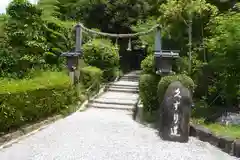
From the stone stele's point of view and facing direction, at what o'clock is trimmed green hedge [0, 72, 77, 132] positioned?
The trimmed green hedge is roughly at 3 o'clock from the stone stele.

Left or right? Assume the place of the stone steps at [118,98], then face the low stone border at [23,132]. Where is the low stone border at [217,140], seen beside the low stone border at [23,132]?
left

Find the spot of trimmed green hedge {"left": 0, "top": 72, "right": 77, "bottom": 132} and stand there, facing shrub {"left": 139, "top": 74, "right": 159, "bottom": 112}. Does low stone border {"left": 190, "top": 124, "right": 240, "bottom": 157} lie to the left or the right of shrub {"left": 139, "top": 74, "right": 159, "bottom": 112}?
right

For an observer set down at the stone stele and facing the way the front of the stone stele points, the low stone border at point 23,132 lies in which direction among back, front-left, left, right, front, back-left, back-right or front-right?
right

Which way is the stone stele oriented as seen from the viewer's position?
toward the camera

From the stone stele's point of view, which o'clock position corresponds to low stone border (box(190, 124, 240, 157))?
The low stone border is roughly at 10 o'clock from the stone stele.

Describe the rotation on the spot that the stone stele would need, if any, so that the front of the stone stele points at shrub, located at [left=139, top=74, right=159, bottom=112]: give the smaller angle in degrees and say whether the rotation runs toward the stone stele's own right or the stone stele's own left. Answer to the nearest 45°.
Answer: approximately 180°

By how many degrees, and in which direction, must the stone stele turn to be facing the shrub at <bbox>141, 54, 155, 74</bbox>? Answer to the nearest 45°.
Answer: approximately 180°

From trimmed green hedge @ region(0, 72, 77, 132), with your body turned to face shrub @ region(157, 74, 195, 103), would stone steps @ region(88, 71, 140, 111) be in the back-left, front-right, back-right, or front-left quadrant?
front-left

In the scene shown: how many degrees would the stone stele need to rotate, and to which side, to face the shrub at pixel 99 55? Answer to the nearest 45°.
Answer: approximately 135° to its right

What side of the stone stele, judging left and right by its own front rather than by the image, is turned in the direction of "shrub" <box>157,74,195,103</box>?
back

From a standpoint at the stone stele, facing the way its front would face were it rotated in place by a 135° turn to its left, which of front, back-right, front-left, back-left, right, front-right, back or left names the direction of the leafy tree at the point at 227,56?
front
